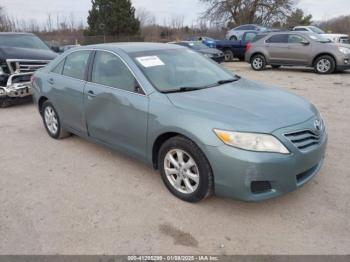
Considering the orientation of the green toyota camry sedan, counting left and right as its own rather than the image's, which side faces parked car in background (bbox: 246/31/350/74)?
left

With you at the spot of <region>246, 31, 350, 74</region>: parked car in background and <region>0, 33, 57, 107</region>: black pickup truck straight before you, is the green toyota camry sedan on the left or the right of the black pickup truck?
left

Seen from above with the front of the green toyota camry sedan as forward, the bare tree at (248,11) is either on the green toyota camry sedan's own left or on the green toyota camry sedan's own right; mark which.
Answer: on the green toyota camry sedan's own left

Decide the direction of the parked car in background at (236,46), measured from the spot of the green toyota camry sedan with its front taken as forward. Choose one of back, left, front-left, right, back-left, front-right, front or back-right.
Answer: back-left

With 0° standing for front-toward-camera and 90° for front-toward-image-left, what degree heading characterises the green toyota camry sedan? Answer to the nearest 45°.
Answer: approximately 315°

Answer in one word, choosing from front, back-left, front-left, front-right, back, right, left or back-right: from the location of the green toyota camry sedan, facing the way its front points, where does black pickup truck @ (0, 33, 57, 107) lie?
back
